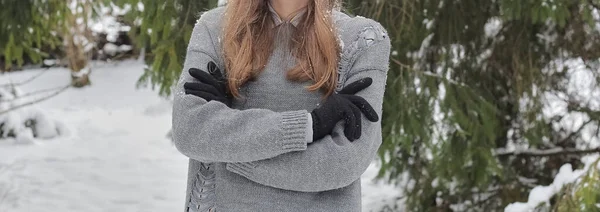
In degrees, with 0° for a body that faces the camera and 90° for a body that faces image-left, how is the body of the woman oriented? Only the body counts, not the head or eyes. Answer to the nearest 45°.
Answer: approximately 0°
